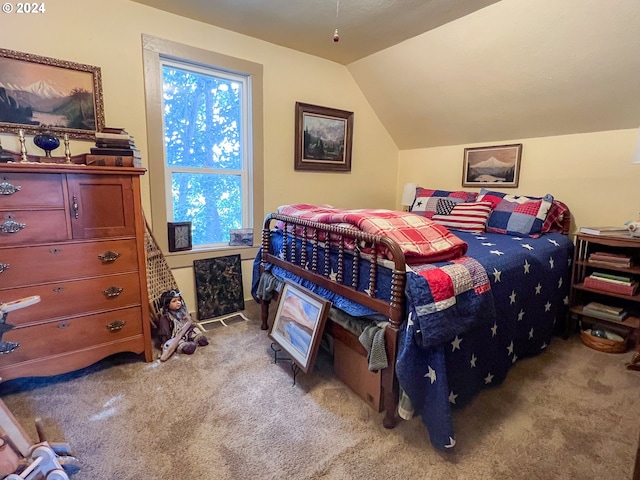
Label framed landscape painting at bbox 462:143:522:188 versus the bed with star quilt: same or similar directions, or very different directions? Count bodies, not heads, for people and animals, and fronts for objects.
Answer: same or similar directions

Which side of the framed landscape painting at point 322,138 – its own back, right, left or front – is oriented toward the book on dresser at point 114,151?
right

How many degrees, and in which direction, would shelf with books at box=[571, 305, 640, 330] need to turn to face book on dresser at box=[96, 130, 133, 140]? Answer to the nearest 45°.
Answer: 0° — it already faces it

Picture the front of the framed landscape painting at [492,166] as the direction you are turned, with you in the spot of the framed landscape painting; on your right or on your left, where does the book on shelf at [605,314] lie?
on your left

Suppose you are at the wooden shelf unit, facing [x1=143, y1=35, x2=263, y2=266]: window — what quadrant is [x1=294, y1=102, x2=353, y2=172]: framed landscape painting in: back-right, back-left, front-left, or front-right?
front-right

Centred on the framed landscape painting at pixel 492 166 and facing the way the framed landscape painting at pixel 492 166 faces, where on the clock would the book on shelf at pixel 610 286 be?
The book on shelf is roughly at 9 o'clock from the framed landscape painting.

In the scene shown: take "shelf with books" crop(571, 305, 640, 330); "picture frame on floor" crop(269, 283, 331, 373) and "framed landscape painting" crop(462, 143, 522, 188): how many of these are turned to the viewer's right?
0

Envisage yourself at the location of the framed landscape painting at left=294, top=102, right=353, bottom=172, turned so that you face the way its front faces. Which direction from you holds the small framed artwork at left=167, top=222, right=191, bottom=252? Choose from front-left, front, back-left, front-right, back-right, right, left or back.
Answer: right

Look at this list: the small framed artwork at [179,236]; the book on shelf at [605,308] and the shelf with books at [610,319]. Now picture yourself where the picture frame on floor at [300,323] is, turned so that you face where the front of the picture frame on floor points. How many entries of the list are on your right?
1

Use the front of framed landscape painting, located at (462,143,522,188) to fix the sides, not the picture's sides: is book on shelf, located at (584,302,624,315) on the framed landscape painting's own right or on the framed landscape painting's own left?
on the framed landscape painting's own left

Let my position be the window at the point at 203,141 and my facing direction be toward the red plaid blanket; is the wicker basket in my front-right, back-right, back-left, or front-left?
front-left

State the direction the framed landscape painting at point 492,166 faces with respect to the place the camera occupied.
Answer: facing the viewer and to the left of the viewer

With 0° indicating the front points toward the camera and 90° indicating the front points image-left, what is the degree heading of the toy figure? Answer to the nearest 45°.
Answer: approximately 315°

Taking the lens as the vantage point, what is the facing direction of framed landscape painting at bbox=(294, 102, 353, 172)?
facing the viewer and to the right of the viewer

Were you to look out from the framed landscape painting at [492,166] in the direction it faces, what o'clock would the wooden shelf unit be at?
The wooden shelf unit is roughly at 9 o'clock from the framed landscape painting.

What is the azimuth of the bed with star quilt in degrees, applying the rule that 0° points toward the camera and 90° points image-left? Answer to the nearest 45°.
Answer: approximately 45°
